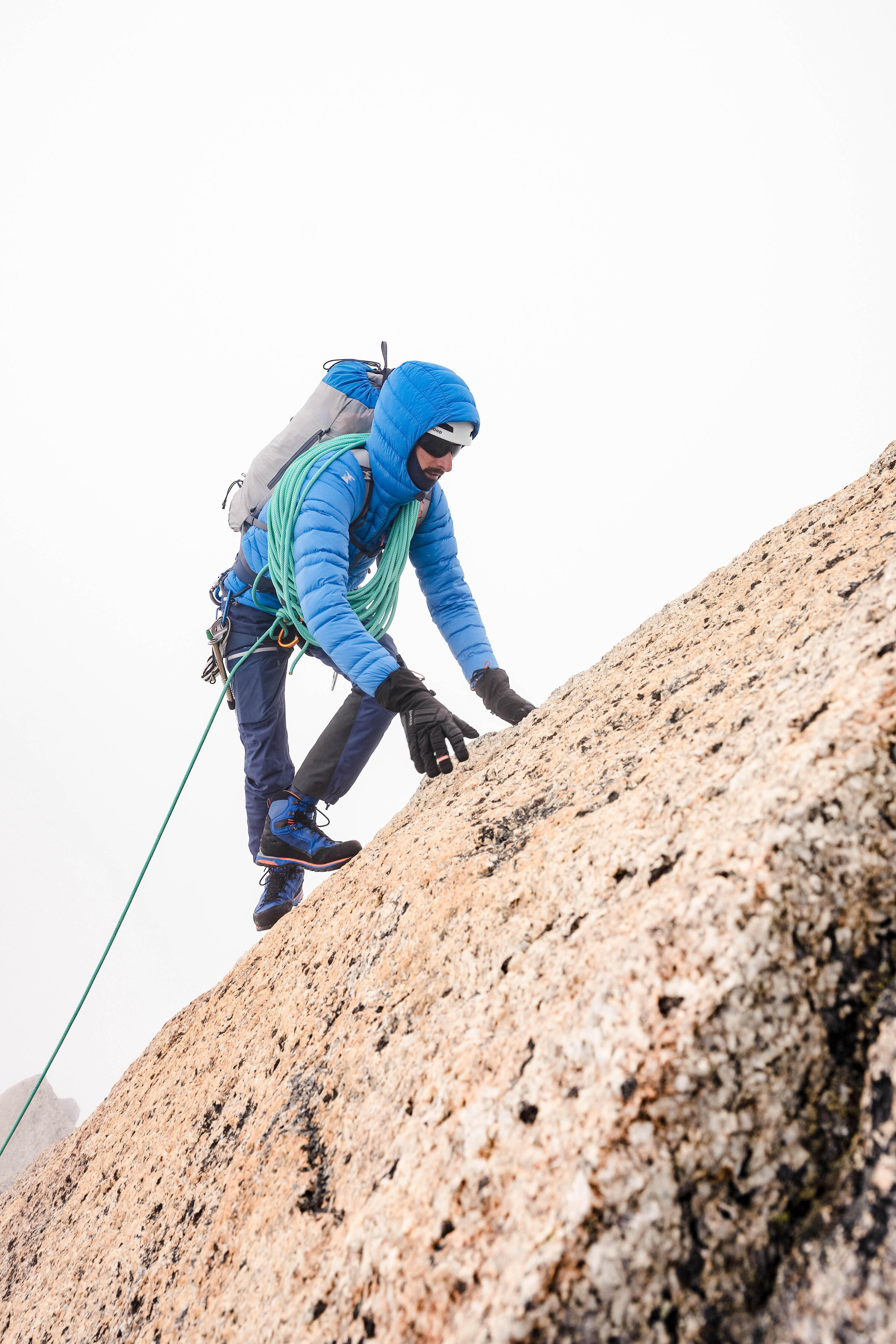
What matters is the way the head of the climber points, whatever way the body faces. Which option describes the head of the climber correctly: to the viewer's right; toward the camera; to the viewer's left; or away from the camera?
to the viewer's right
